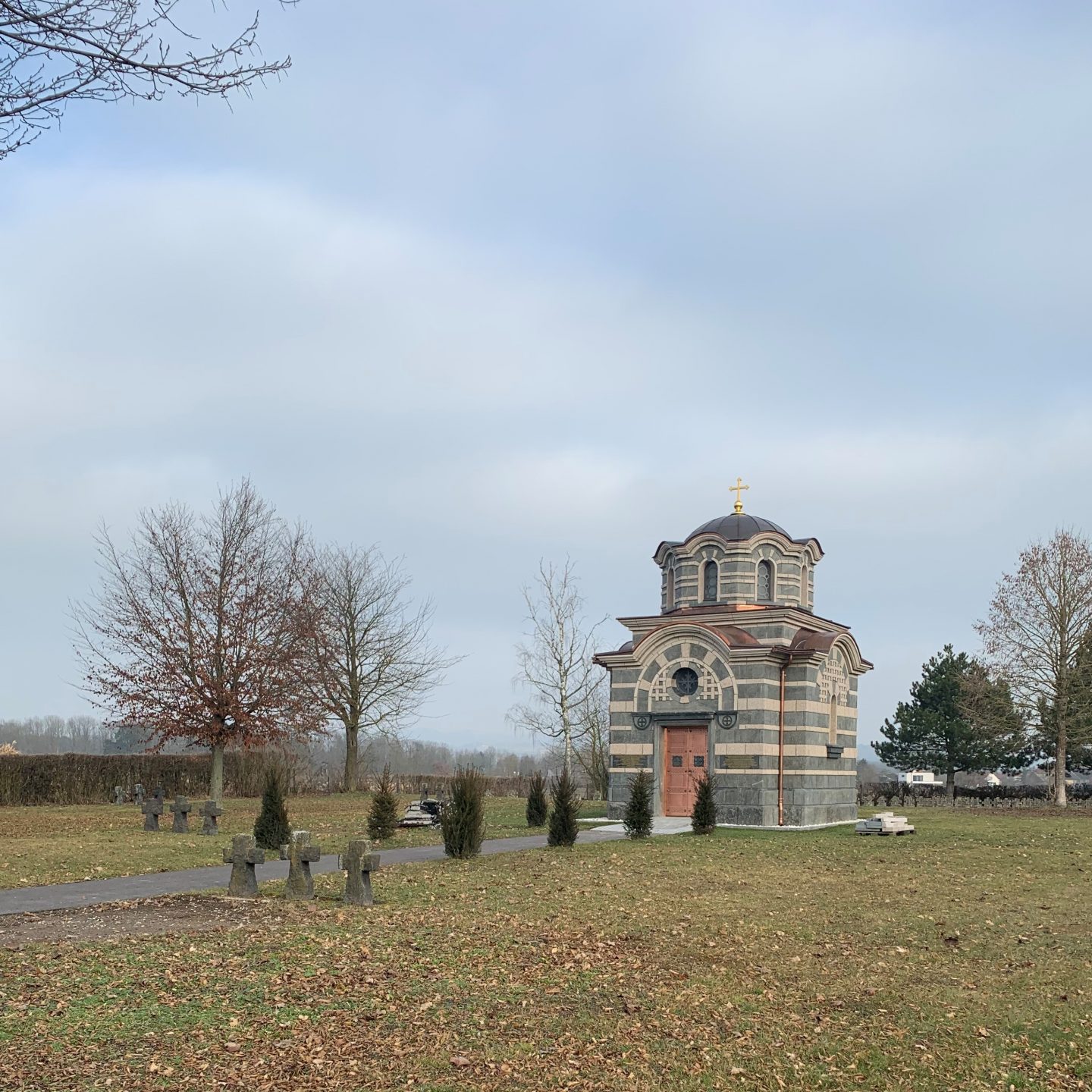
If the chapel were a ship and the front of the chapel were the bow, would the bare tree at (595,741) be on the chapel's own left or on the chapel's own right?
on the chapel's own right

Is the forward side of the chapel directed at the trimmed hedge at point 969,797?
no

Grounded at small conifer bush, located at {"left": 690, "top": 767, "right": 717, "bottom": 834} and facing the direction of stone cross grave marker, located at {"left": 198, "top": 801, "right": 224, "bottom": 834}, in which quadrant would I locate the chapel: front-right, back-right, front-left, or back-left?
back-right

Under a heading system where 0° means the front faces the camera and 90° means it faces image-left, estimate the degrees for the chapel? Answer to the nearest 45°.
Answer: approximately 45°

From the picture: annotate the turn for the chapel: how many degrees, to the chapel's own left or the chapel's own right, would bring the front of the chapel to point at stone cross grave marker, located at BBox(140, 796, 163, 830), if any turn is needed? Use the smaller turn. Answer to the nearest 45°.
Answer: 0° — it already faces it

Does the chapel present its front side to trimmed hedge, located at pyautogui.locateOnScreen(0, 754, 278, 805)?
no

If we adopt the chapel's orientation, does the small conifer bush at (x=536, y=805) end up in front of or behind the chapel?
in front

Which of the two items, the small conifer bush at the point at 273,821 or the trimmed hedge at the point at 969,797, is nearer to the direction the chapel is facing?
the small conifer bush

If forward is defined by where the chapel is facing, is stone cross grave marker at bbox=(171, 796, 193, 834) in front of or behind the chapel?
in front

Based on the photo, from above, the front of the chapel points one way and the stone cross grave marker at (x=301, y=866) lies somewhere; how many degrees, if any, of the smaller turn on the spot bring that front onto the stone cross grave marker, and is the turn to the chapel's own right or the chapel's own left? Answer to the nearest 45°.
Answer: approximately 45° to the chapel's own left

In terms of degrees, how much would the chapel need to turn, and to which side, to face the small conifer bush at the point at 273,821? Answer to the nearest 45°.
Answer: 0° — it already faces it

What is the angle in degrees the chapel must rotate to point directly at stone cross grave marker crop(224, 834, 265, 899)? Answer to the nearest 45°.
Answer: approximately 45° to its left

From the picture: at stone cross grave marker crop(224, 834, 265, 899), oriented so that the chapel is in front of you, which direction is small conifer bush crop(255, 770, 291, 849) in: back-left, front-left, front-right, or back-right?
front-left
